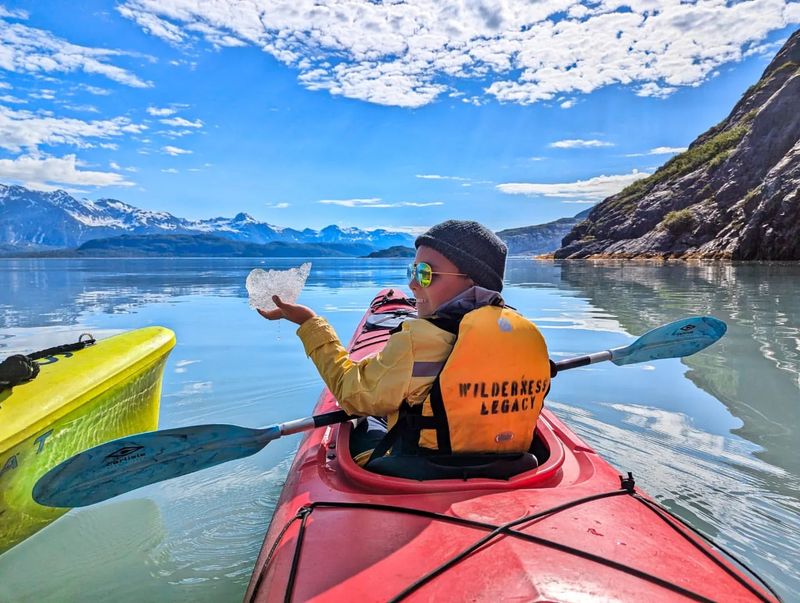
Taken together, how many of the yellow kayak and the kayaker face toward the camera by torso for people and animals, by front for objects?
0

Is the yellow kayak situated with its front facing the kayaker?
no

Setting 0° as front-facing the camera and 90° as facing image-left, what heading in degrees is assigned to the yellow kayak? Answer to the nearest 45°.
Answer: approximately 225°

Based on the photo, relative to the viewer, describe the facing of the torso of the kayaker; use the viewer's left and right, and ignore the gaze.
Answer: facing away from the viewer and to the left of the viewer

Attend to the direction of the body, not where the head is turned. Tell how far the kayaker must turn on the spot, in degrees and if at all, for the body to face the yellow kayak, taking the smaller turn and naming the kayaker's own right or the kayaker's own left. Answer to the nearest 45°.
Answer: approximately 45° to the kayaker's own left

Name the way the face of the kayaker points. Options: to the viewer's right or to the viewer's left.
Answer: to the viewer's left

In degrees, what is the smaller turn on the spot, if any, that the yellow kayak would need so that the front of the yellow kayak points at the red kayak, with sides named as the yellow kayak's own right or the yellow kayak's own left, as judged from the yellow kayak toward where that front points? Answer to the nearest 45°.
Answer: approximately 90° to the yellow kayak's own right
